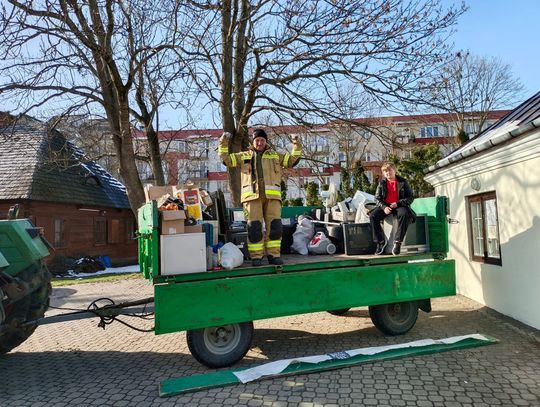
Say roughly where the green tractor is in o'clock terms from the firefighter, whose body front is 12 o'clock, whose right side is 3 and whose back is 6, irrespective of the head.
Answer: The green tractor is roughly at 3 o'clock from the firefighter.

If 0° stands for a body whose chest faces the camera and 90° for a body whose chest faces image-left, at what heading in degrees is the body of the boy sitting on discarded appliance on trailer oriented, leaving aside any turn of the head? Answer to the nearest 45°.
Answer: approximately 0°

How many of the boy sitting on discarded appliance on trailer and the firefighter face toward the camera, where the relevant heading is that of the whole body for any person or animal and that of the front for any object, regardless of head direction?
2

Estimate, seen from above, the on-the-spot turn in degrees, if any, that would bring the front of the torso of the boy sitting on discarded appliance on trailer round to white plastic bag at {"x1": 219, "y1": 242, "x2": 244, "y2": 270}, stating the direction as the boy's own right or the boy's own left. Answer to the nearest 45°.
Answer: approximately 45° to the boy's own right

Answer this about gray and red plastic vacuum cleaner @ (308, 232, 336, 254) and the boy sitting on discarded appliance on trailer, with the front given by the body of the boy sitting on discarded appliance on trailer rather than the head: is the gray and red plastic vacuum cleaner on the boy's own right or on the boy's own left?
on the boy's own right

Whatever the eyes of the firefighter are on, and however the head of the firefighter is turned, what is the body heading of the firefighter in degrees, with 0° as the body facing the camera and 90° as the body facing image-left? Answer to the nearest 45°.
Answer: approximately 0°

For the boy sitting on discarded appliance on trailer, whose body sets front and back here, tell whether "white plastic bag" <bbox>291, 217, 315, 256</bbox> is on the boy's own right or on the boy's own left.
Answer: on the boy's own right
